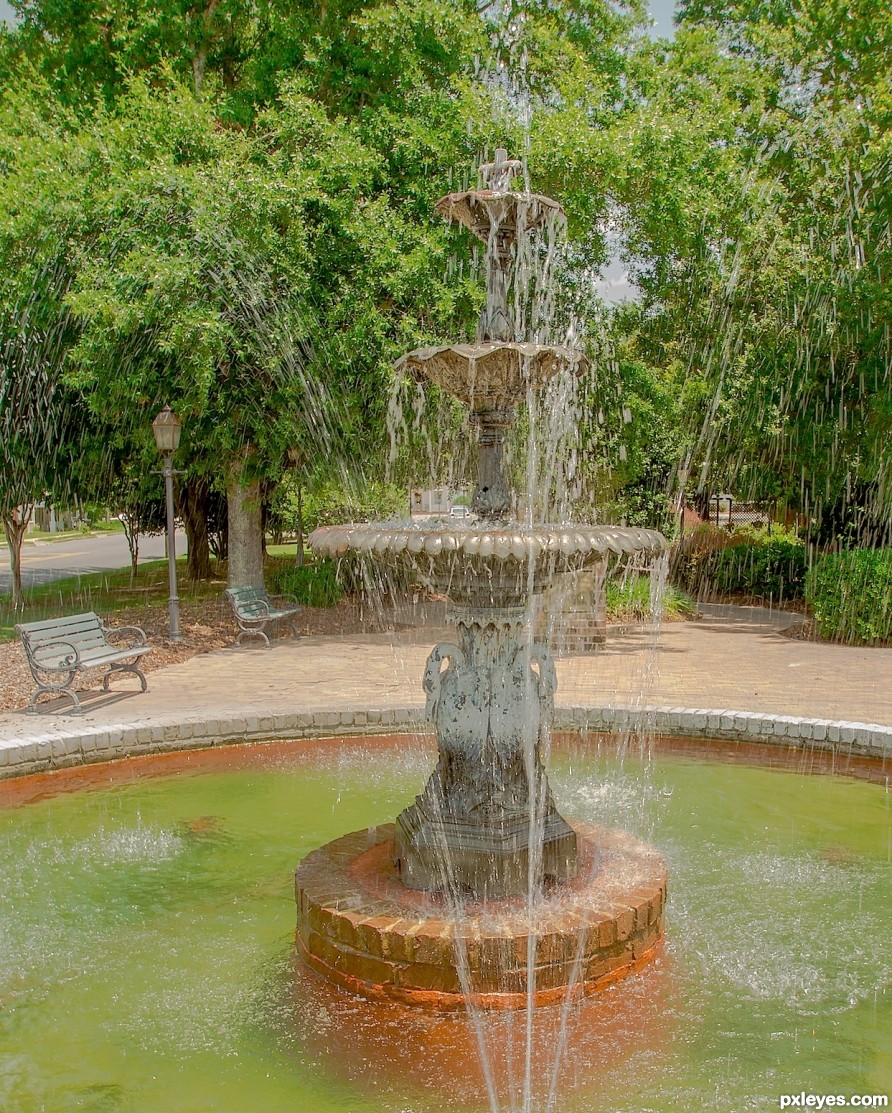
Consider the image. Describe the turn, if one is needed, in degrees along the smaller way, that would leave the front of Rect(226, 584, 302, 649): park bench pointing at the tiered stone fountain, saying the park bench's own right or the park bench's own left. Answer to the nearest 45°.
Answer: approximately 45° to the park bench's own right

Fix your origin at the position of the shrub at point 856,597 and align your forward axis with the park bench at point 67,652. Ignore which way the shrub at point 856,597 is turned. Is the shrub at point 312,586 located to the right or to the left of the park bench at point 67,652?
right

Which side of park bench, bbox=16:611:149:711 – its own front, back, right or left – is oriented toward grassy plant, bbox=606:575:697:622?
left

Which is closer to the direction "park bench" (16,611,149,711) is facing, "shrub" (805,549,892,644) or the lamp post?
the shrub

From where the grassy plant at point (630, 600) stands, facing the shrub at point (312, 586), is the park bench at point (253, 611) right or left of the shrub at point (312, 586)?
left

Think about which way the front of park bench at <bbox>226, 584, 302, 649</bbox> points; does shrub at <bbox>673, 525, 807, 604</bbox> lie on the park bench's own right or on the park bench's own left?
on the park bench's own left
